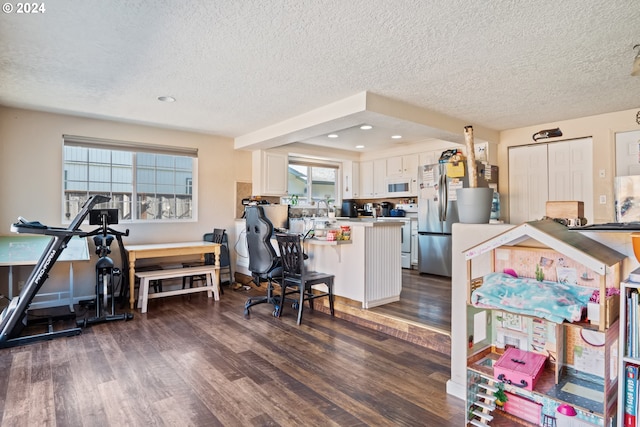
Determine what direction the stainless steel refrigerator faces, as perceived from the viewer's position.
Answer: facing the viewer and to the left of the viewer

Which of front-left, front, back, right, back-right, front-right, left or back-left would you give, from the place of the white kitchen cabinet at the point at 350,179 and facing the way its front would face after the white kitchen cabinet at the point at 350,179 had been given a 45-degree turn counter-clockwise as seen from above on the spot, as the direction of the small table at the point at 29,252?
back-right

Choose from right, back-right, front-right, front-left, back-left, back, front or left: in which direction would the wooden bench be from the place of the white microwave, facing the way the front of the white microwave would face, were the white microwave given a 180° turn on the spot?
back

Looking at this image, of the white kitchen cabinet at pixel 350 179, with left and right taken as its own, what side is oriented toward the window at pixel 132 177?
right

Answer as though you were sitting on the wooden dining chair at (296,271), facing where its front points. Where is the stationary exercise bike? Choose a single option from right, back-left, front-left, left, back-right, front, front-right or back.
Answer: back-left

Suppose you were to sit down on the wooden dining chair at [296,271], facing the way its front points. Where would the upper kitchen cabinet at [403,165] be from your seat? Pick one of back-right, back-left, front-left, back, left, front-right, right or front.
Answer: front

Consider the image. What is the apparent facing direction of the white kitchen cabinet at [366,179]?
toward the camera

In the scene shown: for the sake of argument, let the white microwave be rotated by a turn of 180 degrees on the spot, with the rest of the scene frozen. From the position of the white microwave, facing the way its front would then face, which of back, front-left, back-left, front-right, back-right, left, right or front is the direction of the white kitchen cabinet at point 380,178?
left

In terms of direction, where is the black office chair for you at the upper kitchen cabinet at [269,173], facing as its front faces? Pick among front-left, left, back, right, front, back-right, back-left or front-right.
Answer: front-right

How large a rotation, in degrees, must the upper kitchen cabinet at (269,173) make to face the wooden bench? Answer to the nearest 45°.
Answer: approximately 90° to its right

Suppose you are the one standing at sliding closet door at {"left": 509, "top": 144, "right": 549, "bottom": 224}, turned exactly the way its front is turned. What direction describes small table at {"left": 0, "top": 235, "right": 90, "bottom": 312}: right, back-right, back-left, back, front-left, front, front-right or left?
front

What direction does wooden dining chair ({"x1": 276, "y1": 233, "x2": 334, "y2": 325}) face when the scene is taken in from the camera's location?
facing away from the viewer and to the right of the viewer

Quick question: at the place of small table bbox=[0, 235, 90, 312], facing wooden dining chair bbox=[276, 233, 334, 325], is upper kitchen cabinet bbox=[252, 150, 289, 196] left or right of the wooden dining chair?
left
